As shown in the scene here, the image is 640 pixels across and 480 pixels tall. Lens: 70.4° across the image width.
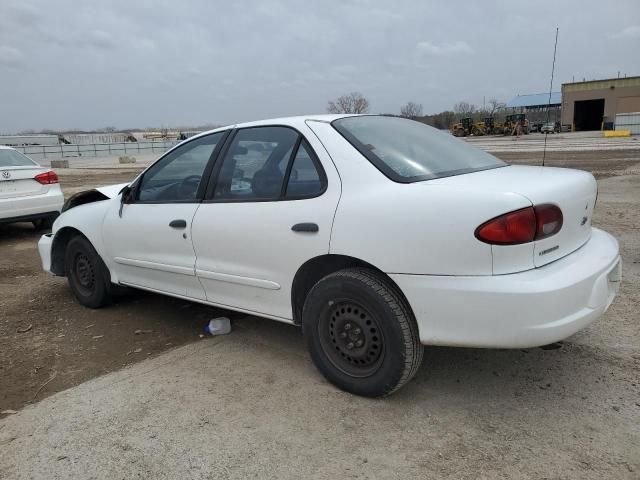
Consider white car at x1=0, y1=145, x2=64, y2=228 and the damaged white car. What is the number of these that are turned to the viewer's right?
0

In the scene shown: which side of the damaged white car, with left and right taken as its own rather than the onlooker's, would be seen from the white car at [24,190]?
front

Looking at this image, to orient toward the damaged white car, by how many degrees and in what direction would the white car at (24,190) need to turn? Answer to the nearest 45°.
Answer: approximately 180°

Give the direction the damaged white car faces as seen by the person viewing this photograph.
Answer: facing away from the viewer and to the left of the viewer

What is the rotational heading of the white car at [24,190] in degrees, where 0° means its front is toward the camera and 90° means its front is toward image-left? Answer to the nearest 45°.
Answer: approximately 180°

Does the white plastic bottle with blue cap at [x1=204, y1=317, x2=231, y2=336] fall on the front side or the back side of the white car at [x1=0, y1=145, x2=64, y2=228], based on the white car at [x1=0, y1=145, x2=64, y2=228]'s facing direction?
on the back side
